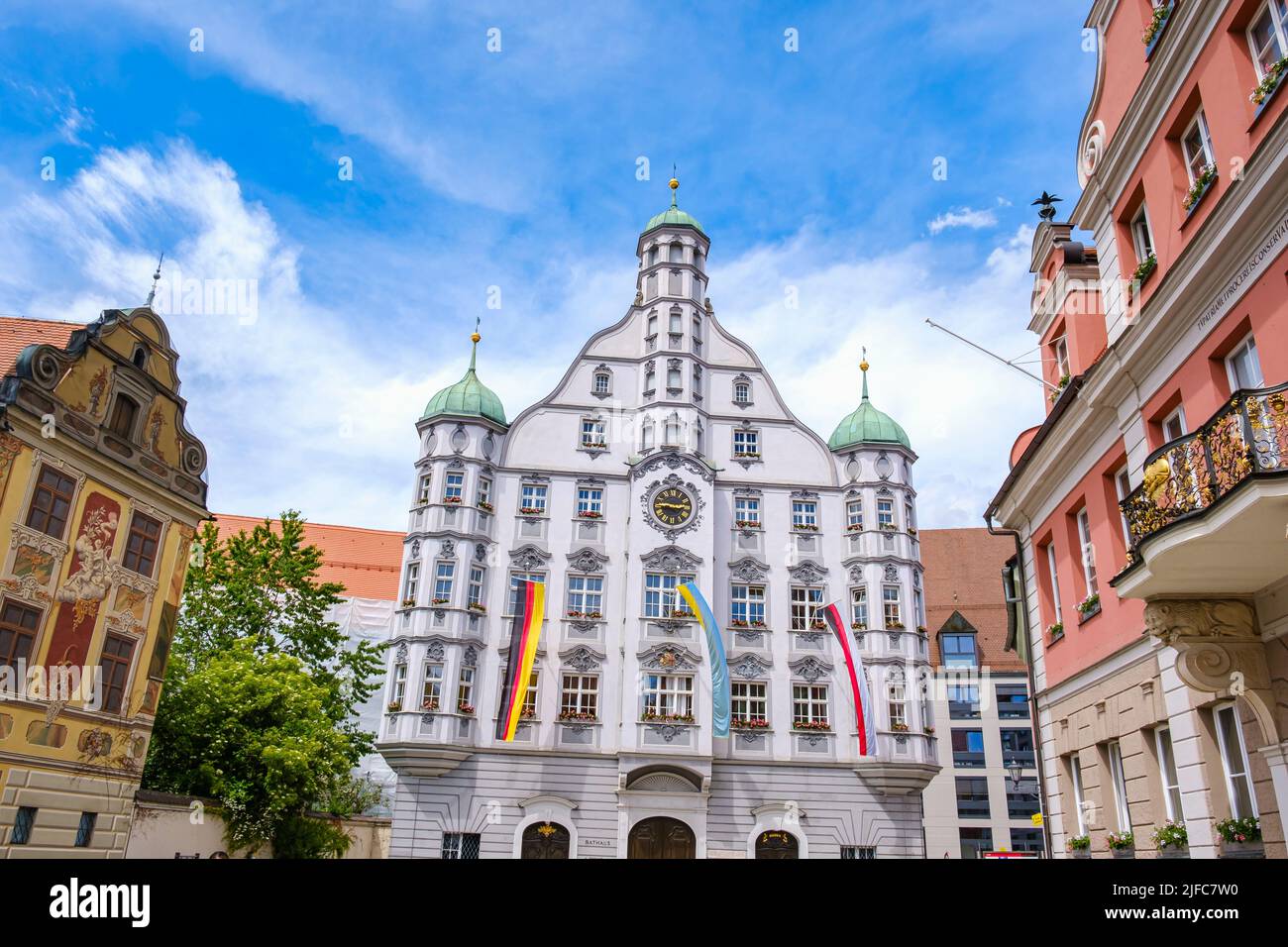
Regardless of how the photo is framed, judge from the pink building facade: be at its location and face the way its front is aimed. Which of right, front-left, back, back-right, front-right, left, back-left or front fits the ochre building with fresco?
front-right

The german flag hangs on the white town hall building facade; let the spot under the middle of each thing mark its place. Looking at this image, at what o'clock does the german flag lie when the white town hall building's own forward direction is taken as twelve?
The german flag is roughly at 2 o'clock from the white town hall building.

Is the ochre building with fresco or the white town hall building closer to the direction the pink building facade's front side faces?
the ochre building with fresco

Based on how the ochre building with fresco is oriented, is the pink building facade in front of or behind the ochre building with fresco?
in front

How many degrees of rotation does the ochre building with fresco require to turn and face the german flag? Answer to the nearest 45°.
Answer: approximately 90° to its left

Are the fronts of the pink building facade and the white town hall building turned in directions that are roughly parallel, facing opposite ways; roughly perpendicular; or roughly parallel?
roughly perpendicular

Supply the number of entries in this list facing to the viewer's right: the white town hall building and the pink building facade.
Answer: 0

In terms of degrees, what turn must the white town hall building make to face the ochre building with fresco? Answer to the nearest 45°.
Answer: approximately 45° to its right

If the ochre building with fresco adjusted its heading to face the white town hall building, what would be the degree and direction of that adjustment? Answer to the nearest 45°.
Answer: approximately 45° to its left

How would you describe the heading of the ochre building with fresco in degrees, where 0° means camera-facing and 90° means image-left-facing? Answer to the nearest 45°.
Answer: approximately 315°

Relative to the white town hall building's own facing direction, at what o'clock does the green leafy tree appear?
The green leafy tree is roughly at 2 o'clock from the white town hall building.
